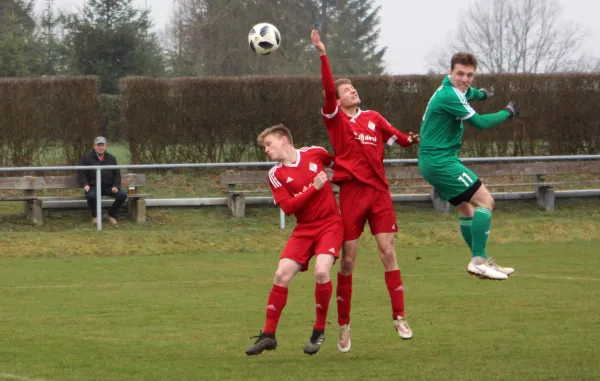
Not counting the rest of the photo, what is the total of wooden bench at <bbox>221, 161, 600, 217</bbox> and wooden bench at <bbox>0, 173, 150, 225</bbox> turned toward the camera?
2

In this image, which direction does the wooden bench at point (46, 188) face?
toward the camera

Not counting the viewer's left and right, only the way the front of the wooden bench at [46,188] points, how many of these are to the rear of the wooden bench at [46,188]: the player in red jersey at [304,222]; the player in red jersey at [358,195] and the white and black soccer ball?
0

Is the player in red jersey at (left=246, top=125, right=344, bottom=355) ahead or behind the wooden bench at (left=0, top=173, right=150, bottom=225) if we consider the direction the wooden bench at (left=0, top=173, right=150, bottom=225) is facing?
ahead

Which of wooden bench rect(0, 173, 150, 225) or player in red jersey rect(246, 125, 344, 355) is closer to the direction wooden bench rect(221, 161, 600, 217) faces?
the player in red jersey

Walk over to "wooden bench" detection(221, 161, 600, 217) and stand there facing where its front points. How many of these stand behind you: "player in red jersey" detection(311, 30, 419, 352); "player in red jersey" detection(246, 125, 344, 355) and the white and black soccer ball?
0

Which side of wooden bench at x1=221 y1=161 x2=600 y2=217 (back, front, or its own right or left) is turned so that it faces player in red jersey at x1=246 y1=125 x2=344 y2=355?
front

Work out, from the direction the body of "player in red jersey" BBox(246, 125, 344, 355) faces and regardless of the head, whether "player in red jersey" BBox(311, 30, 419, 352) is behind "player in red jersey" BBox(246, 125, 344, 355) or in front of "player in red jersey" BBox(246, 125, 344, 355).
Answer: behind

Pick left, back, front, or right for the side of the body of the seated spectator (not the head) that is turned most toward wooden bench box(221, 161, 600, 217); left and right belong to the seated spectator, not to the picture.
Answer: left
